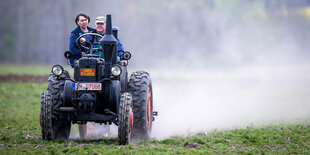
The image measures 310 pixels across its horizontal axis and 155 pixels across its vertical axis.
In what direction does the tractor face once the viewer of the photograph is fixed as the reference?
facing the viewer

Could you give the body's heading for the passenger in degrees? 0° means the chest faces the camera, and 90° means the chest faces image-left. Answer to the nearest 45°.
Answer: approximately 315°
